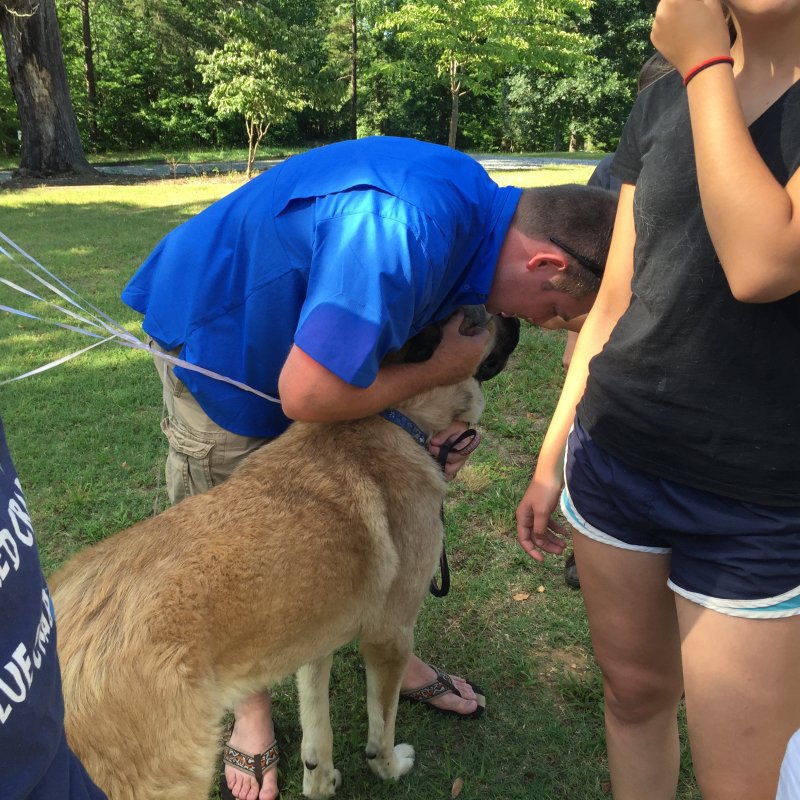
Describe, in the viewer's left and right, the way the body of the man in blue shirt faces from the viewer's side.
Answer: facing to the right of the viewer

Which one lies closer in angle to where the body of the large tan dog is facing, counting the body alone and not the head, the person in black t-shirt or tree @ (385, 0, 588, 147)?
the tree

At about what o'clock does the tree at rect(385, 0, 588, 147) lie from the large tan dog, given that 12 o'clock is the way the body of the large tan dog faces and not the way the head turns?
The tree is roughly at 11 o'clock from the large tan dog.

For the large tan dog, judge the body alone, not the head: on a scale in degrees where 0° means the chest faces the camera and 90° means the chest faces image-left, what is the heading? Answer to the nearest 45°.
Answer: approximately 225°

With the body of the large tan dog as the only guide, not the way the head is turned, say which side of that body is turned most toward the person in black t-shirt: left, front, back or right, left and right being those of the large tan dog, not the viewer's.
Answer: right
